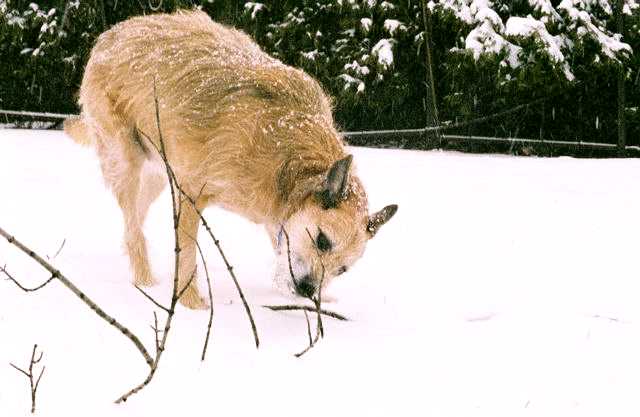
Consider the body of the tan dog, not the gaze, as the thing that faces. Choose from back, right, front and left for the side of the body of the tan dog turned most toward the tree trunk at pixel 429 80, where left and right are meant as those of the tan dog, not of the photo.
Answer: left

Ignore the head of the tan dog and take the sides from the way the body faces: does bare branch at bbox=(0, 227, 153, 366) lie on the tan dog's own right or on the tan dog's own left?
on the tan dog's own right

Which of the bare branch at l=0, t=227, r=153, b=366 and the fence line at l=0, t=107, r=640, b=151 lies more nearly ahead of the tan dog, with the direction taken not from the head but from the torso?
the bare branch

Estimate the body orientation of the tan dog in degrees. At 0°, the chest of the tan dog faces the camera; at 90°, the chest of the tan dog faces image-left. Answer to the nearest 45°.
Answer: approximately 315°

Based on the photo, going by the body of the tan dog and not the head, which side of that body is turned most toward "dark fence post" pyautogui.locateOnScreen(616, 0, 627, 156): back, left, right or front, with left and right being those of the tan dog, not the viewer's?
left
